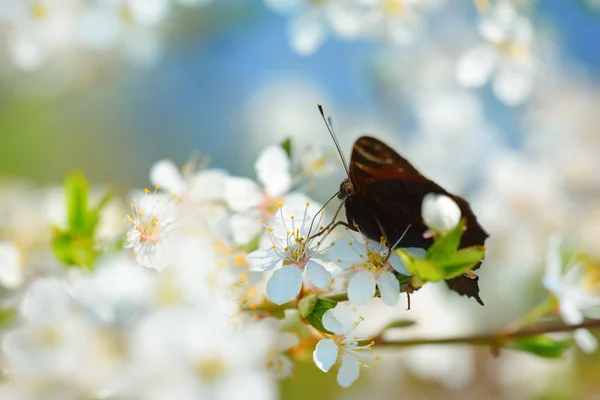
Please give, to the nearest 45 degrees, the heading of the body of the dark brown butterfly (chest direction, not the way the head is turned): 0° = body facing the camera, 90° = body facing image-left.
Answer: approximately 90°
